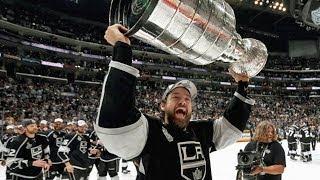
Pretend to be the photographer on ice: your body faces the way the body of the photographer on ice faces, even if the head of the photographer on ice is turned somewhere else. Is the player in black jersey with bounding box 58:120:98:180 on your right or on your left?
on your right

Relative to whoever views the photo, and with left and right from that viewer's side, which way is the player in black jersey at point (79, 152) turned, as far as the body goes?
facing the viewer and to the right of the viewer

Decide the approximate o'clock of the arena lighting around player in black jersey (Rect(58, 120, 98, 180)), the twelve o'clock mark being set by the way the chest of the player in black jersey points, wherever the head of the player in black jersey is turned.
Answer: The arena lighting is roughly at 9 o'clock from the player in black jersey.

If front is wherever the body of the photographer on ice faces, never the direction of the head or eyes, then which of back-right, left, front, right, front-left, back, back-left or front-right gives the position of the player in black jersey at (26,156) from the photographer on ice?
front-right
